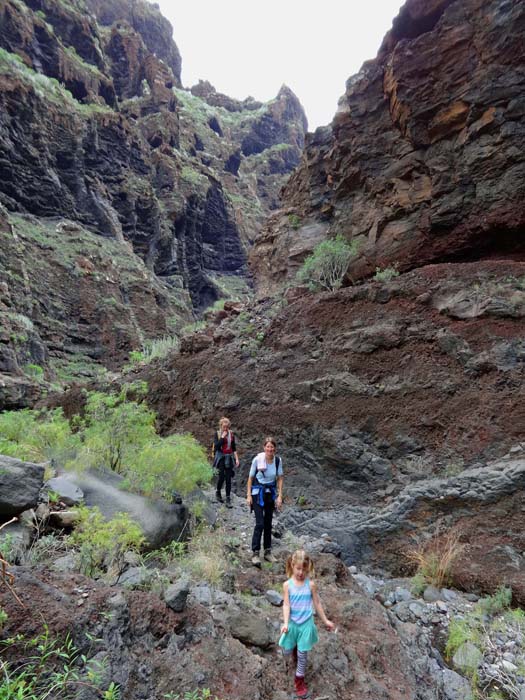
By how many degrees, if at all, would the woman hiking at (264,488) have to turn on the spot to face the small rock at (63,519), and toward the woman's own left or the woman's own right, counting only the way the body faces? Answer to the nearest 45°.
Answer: approximately 45° to the woman's own right

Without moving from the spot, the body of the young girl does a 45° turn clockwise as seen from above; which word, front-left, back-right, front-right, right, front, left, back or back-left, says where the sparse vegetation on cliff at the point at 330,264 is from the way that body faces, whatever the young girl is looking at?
back-right

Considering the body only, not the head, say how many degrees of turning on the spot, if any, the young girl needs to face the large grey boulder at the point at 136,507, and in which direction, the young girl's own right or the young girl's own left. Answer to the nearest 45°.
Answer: approximately 135° to the young girl's own right

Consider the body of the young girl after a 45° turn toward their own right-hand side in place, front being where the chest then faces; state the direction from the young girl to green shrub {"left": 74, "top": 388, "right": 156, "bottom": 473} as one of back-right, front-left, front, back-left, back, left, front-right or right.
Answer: right

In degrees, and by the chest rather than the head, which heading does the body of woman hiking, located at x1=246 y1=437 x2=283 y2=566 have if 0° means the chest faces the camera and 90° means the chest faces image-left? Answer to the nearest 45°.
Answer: approximately 0°

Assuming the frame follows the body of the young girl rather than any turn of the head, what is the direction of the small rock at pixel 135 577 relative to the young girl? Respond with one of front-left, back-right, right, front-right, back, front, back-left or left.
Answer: right

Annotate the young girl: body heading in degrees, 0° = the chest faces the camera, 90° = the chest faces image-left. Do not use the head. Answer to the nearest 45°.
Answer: approximately 0°

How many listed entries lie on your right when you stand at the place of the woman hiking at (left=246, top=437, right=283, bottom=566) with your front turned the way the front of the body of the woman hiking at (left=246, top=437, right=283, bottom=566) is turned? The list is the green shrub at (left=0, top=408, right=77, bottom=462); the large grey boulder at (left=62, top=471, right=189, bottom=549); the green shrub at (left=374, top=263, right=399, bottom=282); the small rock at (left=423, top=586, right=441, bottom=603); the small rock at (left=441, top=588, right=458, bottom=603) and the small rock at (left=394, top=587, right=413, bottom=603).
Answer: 2

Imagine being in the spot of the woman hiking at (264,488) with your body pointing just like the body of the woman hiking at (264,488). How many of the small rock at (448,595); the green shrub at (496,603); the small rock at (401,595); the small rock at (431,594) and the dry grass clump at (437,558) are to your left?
5

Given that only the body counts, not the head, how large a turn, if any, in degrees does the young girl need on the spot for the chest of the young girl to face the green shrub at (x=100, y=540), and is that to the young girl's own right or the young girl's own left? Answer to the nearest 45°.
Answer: approximately 90° to the young girl's own right

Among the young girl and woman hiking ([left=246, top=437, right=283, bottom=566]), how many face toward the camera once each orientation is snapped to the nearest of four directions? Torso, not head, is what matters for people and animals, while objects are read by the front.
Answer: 2

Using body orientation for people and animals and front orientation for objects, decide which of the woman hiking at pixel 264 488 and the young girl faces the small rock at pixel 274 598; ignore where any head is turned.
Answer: the woman hiking

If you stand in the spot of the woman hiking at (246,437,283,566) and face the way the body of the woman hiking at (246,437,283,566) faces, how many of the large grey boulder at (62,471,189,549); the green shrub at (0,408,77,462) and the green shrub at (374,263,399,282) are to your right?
2

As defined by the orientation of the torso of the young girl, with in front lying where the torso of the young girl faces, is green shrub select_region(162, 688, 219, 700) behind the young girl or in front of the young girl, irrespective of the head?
in front
